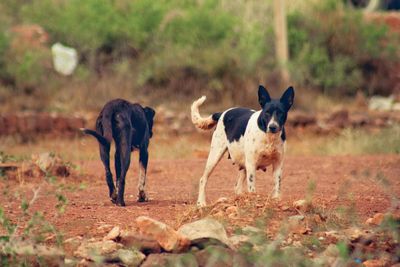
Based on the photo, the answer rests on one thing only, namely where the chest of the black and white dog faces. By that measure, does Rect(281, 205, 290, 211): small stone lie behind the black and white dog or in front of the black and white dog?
in front

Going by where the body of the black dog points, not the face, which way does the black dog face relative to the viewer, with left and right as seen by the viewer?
facing away from the viewer and to the right of the viewer

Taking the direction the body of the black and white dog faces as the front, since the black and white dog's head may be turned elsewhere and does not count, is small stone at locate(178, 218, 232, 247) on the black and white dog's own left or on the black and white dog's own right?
on the black and white dog's own right

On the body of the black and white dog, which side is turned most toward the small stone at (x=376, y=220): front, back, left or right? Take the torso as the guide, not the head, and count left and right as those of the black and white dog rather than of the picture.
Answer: front

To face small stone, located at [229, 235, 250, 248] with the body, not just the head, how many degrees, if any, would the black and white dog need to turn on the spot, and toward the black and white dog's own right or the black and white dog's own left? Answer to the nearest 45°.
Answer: approximately 45° to the black and white dog's own right

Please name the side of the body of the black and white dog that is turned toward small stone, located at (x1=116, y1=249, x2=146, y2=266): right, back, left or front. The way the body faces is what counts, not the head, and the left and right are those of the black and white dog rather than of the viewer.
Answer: right

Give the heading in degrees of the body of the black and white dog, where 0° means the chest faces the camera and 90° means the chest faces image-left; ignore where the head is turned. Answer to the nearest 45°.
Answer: approximately 315°

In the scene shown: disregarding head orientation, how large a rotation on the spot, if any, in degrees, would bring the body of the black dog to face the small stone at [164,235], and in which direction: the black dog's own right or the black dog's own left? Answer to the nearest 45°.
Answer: approximately 135° to the black dog's own right

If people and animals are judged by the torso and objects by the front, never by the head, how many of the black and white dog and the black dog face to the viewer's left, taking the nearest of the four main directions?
0

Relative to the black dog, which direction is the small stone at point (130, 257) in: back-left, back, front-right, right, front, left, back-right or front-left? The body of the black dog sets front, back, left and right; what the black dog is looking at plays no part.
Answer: back-right
